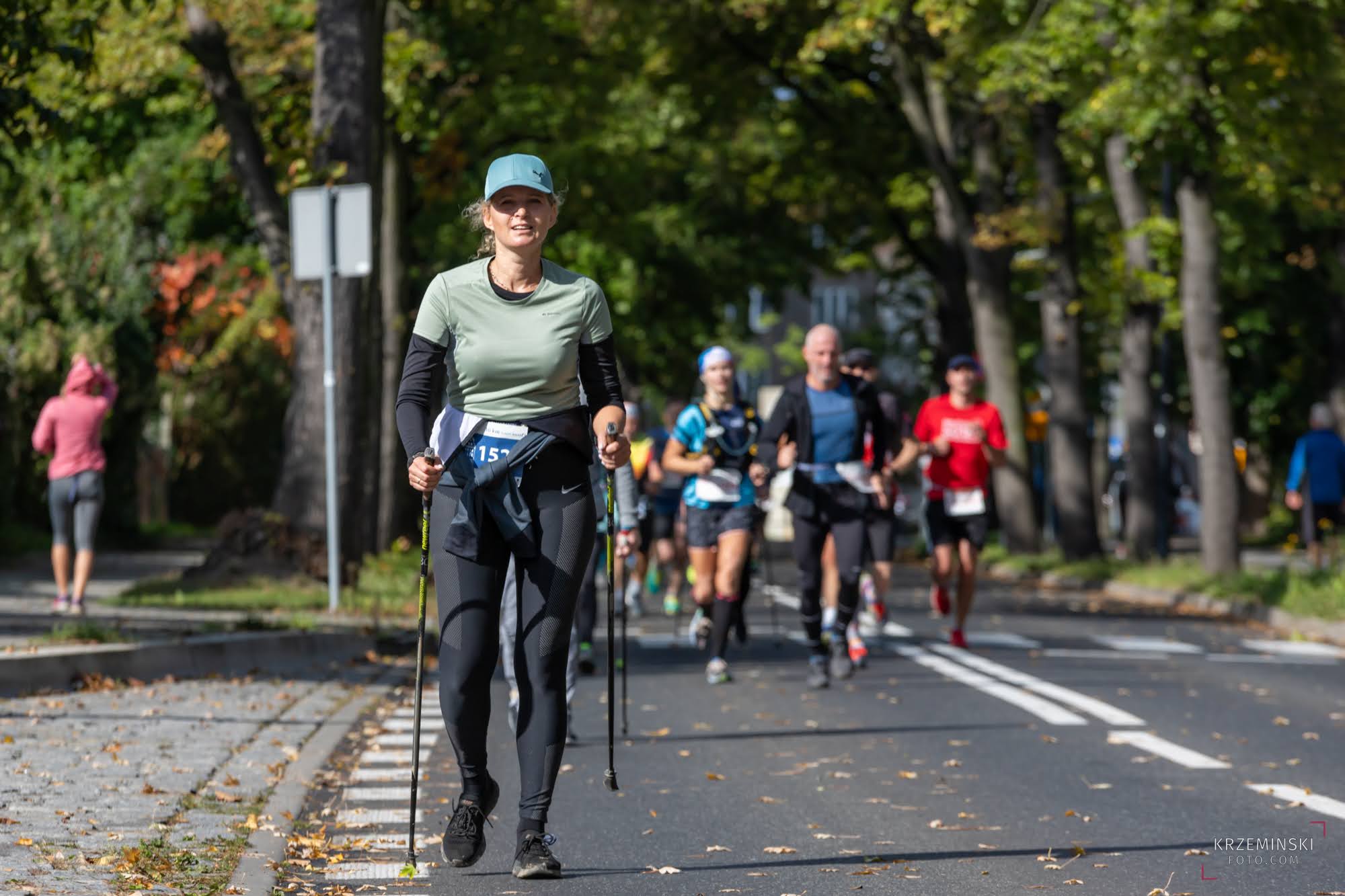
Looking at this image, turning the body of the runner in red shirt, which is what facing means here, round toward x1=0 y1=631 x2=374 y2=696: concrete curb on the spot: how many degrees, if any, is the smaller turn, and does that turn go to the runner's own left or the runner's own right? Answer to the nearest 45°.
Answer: approximately 45° to the runner's own right

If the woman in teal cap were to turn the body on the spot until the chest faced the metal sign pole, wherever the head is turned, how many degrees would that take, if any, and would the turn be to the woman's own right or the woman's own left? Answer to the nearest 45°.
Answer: approximately 180°

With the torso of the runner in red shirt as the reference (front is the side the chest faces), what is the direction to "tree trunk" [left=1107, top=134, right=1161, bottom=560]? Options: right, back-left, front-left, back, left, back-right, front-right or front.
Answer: back

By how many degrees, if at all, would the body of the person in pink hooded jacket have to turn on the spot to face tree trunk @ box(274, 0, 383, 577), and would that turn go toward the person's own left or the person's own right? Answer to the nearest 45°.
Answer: approximately 45° to the person's own right

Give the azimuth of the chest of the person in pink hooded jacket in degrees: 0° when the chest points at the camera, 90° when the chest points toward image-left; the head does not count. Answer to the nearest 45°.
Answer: approximately 180°

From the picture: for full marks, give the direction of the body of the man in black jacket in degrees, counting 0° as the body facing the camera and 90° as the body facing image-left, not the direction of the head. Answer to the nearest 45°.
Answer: approximately 0°

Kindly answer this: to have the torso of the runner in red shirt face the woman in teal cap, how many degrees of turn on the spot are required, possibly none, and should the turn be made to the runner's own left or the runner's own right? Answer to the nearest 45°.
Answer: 0° — they already face them
